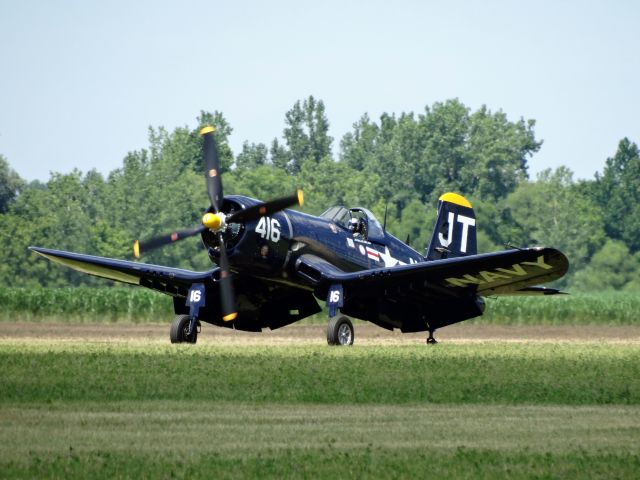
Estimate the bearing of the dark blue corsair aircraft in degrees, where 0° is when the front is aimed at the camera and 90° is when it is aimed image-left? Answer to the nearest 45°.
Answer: approximately 45°
